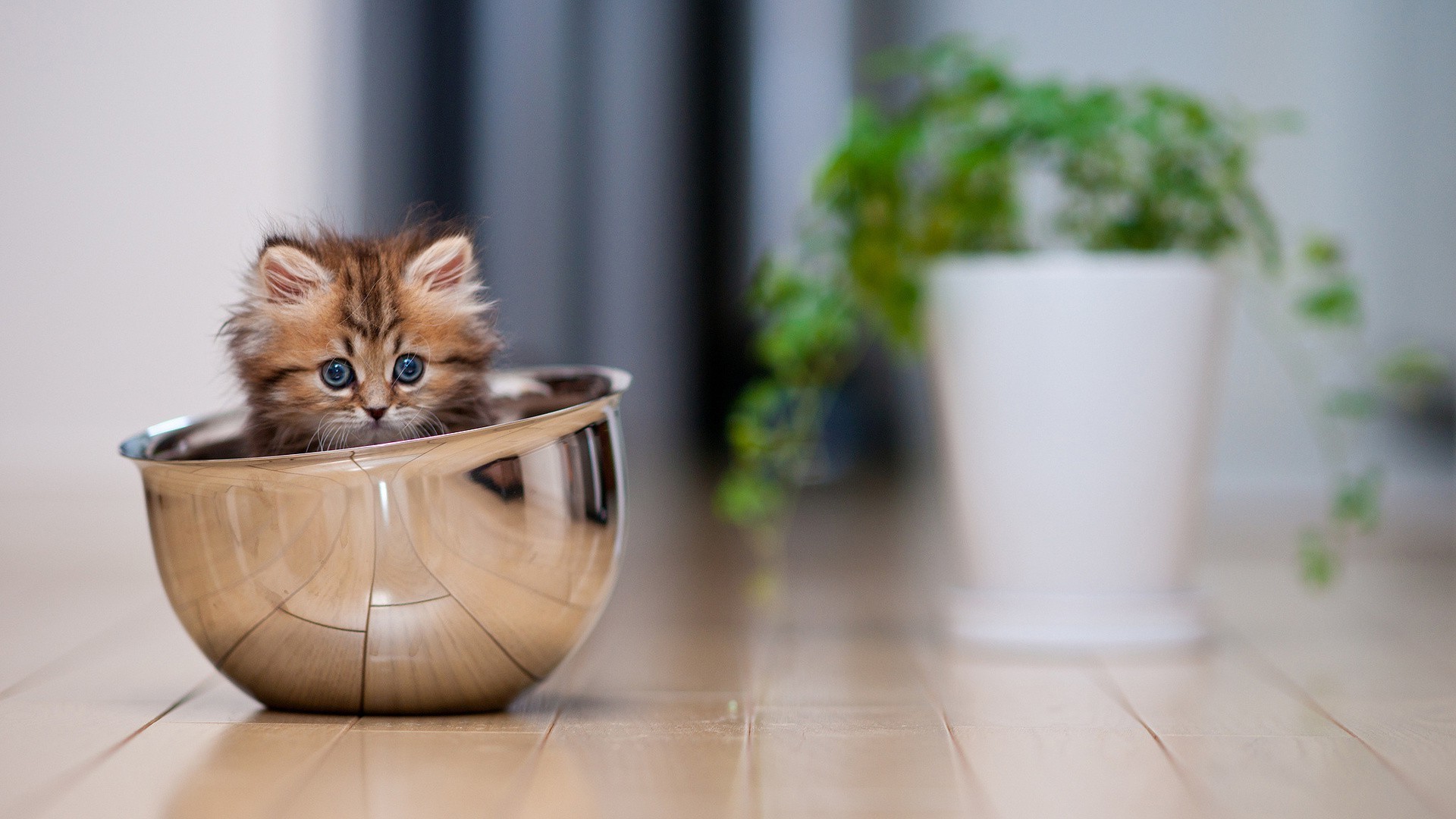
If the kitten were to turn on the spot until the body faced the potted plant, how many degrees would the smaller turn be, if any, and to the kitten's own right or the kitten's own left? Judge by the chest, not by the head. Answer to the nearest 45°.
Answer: approximately 90° to the kitten's own left

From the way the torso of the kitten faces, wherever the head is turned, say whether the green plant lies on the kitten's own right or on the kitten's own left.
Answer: on the kitten's own left

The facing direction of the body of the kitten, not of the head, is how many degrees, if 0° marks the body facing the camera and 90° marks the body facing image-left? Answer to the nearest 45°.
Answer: approximately 0°
